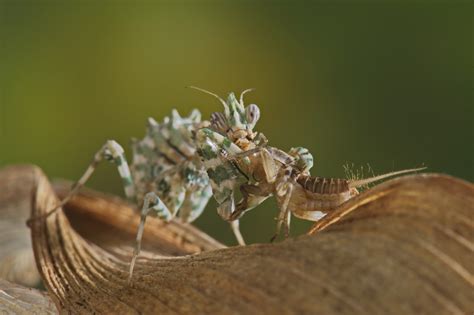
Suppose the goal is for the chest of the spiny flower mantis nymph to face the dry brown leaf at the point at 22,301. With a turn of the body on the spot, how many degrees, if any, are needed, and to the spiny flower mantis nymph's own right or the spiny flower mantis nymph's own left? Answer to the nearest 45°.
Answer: approximately 90° to the spiny flower mantis nymph's own right

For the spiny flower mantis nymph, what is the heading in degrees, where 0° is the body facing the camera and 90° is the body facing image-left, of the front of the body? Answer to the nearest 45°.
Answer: approximately 315°

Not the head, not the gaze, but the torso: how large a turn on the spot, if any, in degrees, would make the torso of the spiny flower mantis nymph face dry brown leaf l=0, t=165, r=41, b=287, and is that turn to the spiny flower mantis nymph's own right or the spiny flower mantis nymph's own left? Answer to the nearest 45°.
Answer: approximately 180°
